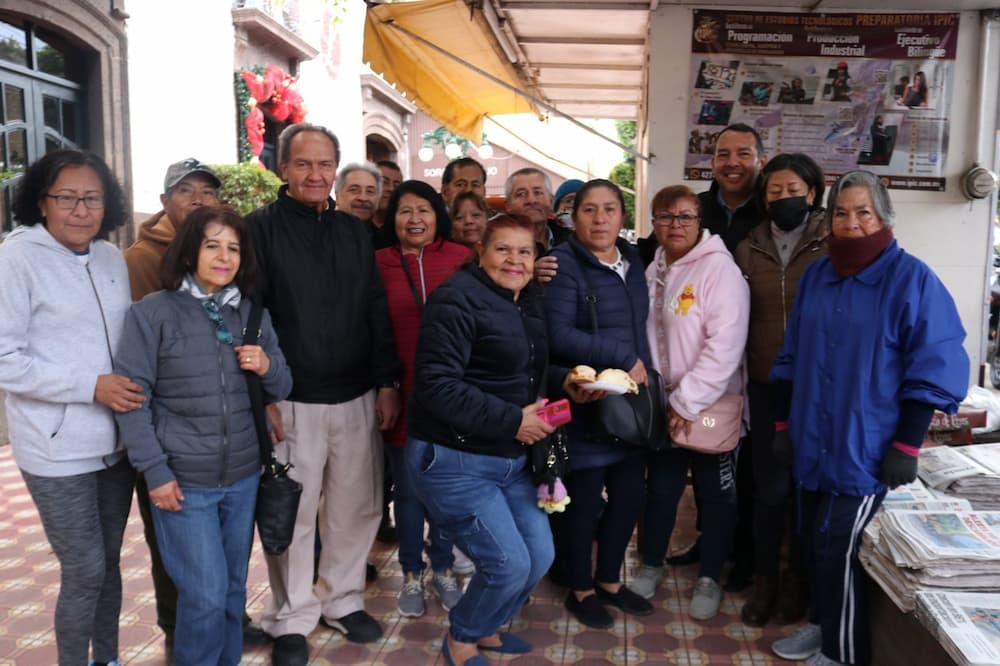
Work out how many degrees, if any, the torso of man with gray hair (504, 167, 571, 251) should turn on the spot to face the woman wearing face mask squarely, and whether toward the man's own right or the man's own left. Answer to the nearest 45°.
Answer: approximately 45° to the man's own left

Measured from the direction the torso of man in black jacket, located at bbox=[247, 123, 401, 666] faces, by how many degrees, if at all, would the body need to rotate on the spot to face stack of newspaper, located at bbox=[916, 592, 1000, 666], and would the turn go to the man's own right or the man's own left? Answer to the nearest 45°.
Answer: approximately 45° to the man's own left

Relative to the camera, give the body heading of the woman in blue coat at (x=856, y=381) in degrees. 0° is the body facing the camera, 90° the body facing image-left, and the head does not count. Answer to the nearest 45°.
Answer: approximately 45°

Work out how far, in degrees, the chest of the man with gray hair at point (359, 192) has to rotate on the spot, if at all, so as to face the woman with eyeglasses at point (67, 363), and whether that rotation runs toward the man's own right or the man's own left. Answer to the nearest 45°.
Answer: approximately 45° to the man's own right

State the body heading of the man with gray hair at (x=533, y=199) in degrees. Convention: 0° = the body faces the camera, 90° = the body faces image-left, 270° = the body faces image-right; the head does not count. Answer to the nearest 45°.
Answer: approximately 0°
